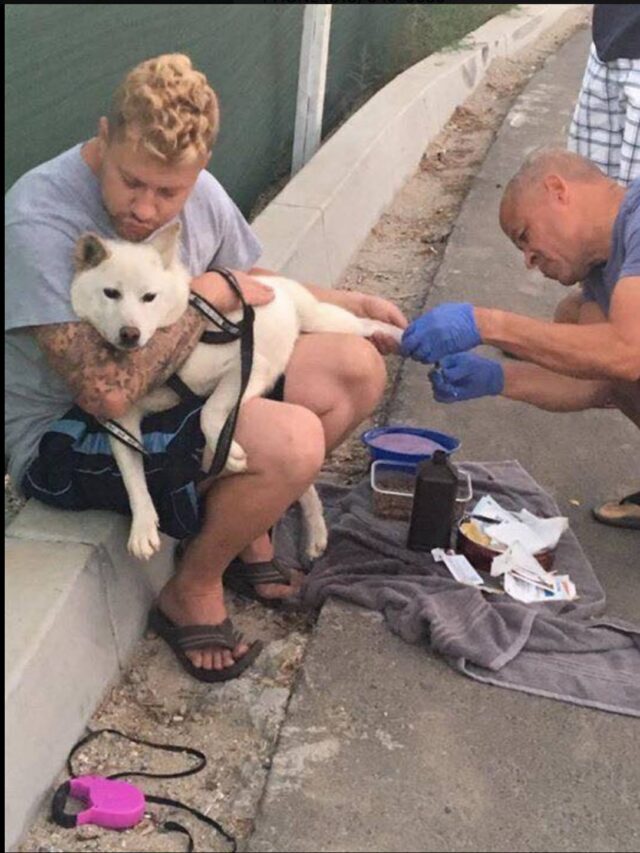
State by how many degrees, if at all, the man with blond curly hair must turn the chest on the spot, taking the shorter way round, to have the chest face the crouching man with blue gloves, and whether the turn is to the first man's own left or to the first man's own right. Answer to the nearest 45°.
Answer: approximately 90° to the first man's own left

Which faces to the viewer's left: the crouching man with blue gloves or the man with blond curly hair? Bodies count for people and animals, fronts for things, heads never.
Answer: the crouching man with blue gloves

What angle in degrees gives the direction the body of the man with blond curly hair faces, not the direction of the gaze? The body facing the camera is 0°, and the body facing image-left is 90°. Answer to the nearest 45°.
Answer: approximately 315°

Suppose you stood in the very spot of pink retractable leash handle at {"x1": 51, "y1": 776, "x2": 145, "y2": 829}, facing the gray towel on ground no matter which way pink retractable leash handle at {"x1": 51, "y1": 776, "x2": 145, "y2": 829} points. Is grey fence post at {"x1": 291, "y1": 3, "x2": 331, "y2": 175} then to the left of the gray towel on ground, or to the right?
left

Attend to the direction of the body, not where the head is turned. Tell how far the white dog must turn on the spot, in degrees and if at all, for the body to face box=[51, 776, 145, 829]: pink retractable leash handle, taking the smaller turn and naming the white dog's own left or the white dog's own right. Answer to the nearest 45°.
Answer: approximately 45° to the white dog's own left

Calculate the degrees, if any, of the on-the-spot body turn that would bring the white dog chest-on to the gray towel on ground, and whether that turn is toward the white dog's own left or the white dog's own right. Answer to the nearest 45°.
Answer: approximately 135° to the white dog's own left

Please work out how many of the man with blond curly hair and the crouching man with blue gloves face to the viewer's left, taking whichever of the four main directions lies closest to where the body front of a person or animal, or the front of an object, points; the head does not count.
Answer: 1

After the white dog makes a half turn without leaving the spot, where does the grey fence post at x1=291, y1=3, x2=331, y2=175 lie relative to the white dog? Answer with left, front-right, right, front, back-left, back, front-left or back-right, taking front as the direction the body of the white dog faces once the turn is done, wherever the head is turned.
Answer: front-left

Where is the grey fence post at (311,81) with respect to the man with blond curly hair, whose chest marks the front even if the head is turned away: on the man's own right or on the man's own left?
on the man's own left

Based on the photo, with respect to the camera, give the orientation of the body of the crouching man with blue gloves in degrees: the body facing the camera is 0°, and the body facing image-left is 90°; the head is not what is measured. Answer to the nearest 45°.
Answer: approximately 90°

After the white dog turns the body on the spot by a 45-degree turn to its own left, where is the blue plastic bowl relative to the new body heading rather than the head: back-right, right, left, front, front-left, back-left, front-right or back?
back-left

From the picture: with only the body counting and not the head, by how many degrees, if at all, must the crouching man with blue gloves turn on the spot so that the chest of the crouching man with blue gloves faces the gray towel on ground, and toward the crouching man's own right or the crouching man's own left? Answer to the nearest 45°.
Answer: approximately 90° to the crouching man's own left

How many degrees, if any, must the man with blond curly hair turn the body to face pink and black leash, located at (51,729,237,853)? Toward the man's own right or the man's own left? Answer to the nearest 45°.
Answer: approximately 45° to the man's own right
